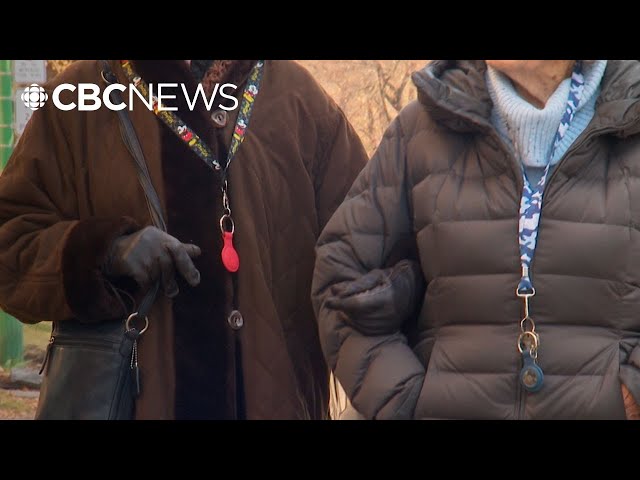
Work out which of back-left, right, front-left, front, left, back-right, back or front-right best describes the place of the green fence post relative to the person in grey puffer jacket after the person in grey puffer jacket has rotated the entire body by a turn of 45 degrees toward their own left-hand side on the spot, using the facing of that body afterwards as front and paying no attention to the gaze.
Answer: back

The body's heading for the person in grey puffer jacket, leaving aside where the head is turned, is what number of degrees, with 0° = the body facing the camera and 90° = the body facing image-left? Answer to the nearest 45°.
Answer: approximately 0°
